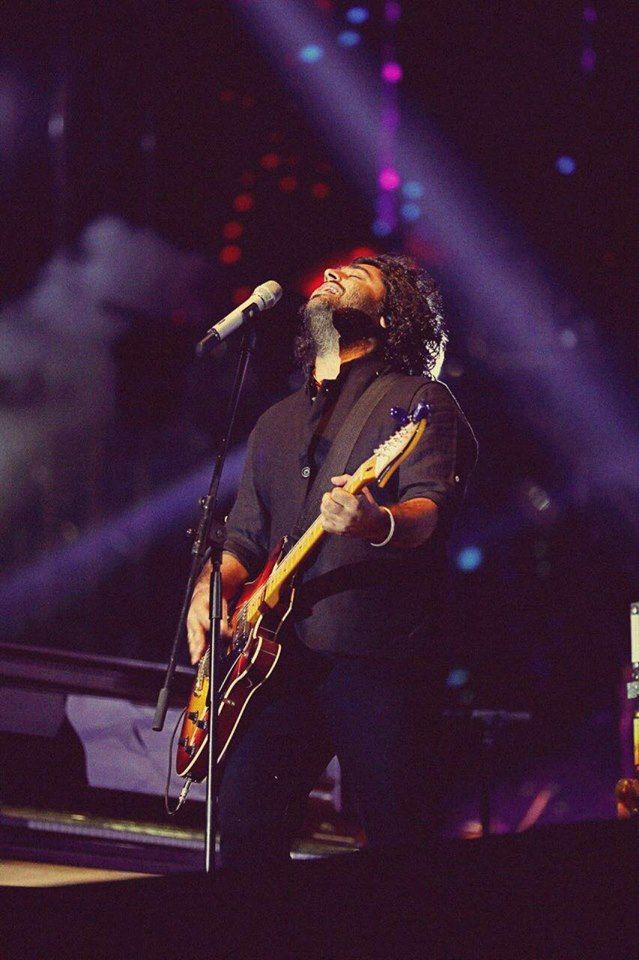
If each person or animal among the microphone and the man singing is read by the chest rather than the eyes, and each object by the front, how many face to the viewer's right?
1

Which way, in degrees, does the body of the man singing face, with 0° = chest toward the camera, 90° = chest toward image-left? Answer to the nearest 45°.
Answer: approximately 45°

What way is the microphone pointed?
to the viewer's right
